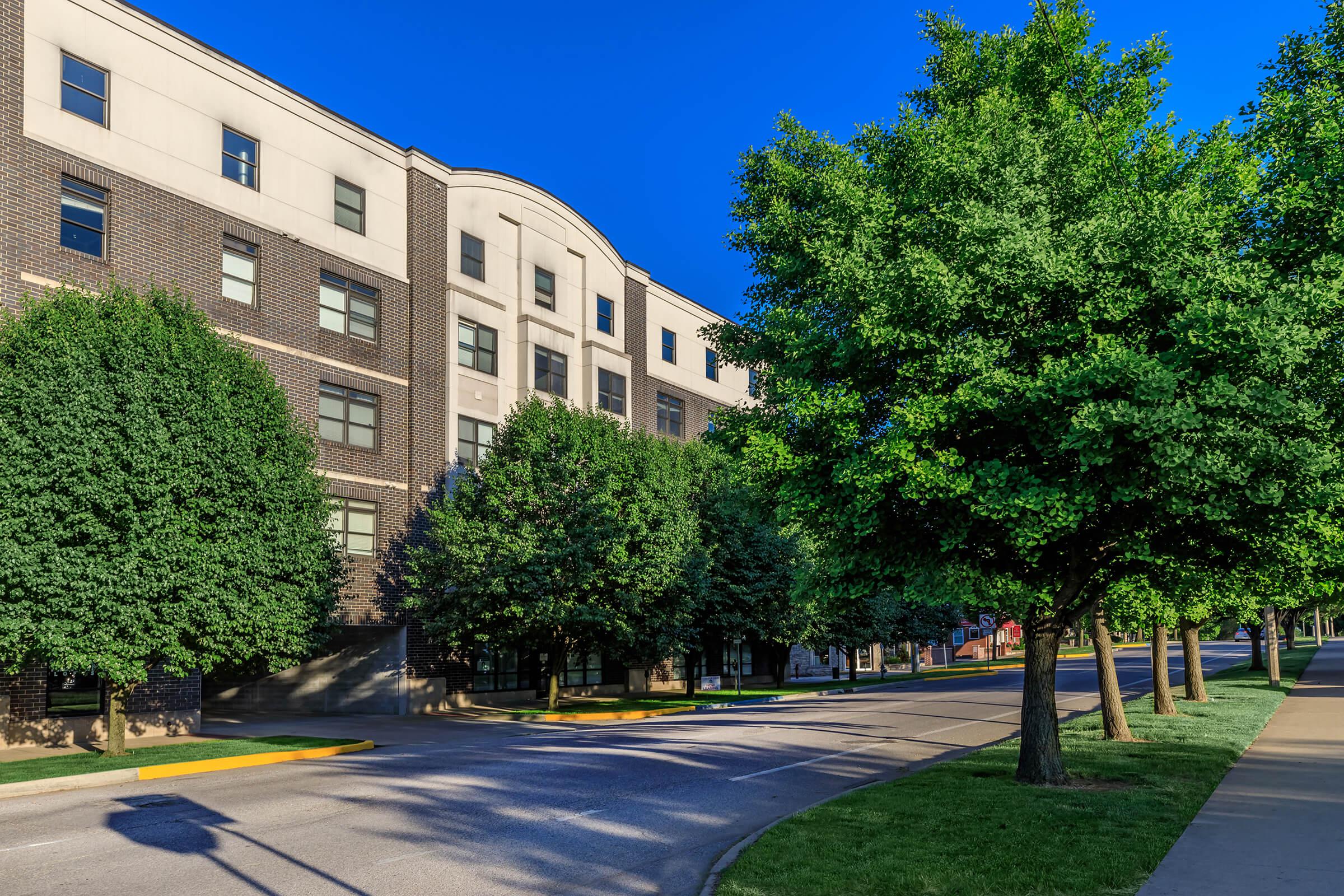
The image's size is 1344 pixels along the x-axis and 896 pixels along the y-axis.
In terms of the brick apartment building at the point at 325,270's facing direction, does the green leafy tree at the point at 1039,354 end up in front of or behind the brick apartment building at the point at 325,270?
in front

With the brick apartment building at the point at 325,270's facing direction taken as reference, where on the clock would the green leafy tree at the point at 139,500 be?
The green leafy tree is roughly at 2 o'clock from the brick apartment building.

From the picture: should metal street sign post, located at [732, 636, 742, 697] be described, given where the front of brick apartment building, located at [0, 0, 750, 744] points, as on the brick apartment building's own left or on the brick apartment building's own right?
on the brick apartment building's own left

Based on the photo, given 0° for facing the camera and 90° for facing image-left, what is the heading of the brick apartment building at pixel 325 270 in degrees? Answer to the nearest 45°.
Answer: approximately 315°

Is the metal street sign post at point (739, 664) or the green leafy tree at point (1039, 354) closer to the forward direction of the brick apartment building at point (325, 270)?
the green leafy tree
